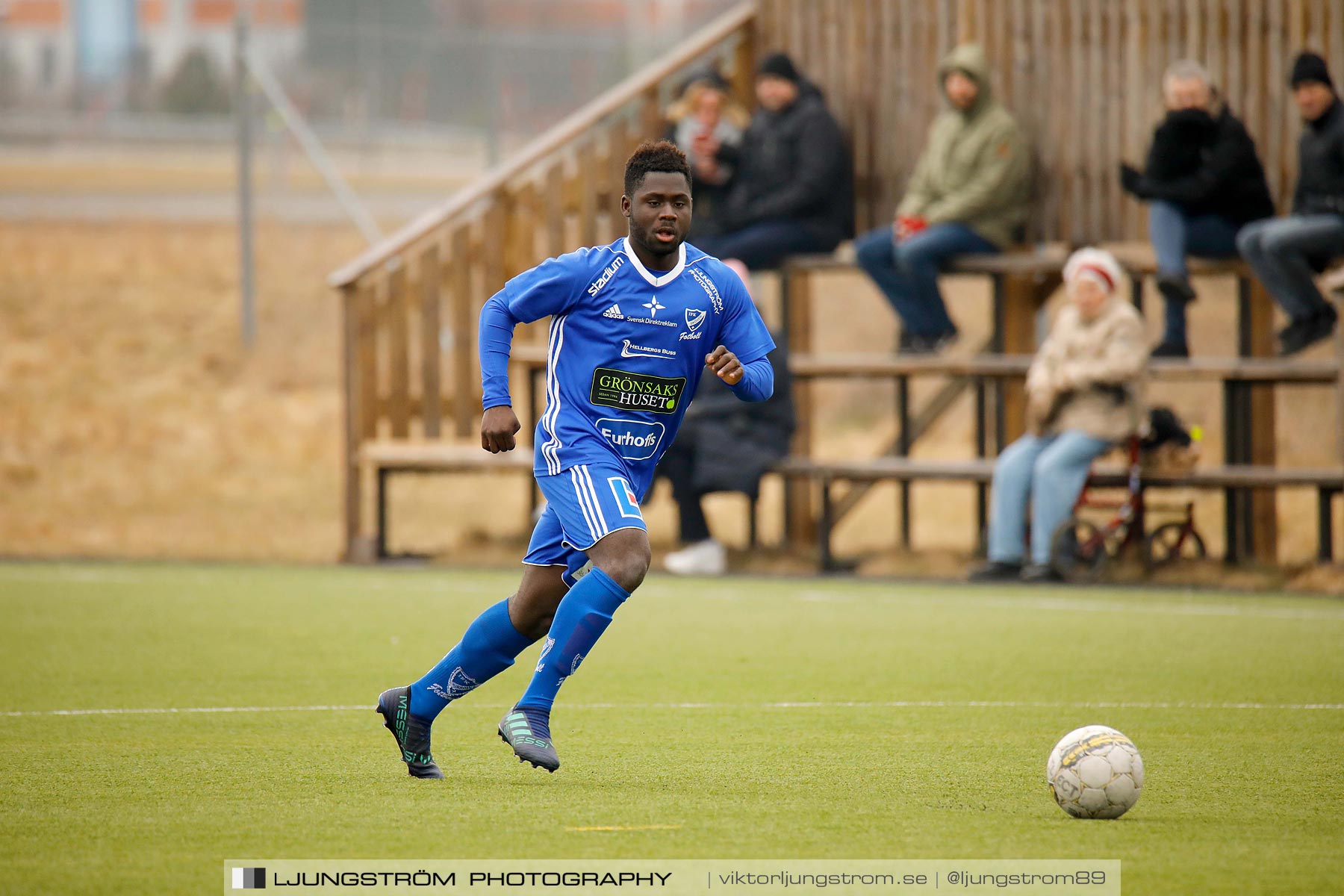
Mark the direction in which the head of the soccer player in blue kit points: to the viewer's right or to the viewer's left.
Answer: to the viewer's right

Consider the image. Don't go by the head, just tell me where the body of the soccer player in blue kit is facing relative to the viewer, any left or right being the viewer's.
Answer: facing the viewer and to the right of the viewer

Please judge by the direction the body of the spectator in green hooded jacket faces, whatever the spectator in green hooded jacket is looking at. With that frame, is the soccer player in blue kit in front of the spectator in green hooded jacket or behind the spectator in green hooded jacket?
in front

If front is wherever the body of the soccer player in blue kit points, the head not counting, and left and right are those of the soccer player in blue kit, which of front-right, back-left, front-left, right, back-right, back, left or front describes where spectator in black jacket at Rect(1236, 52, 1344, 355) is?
left

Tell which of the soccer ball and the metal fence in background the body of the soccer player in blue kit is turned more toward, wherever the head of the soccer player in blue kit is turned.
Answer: the soccer ball

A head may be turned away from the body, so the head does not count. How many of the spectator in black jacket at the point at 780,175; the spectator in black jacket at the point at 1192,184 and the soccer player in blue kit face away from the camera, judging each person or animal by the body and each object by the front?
0

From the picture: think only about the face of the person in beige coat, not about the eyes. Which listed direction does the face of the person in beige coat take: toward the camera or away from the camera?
toward the camera

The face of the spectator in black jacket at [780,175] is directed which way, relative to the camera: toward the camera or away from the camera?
toward the camera

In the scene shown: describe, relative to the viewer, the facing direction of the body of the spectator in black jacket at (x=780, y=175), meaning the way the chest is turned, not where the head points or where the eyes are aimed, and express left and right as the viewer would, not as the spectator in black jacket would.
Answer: facing the viewer and to the left of the viewer

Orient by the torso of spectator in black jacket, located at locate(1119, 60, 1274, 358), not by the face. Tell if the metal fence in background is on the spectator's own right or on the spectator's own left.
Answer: on the spectator's own right

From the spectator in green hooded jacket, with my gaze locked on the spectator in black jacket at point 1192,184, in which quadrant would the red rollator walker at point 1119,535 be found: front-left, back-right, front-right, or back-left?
front-right

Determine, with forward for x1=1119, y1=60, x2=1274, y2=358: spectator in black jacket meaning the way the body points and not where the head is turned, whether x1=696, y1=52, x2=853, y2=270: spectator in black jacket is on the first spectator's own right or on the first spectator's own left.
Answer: on the first spectator's own right

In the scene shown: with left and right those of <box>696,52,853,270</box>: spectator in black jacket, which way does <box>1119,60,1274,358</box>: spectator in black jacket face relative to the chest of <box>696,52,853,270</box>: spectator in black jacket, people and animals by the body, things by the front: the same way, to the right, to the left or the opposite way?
the same way
